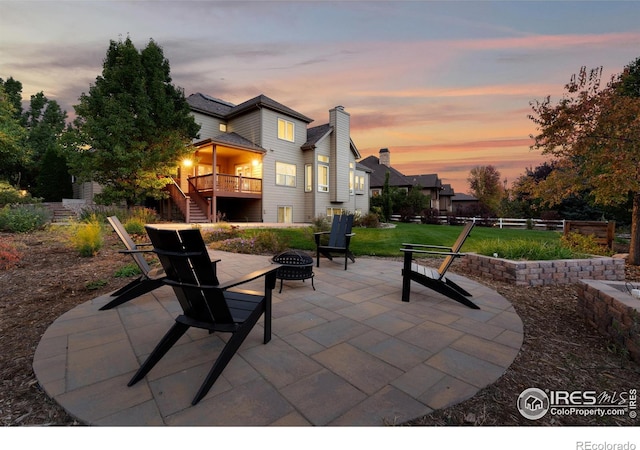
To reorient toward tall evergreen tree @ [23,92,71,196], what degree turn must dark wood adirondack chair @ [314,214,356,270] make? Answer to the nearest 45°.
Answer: approximately 90° to its right

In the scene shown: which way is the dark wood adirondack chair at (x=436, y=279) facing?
to the viewer's left

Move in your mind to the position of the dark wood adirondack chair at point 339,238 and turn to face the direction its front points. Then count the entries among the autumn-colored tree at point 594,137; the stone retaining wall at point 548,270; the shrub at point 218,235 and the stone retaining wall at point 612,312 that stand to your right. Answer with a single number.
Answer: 1

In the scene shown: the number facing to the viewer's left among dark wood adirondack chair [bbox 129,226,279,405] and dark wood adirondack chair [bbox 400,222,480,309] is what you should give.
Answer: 1

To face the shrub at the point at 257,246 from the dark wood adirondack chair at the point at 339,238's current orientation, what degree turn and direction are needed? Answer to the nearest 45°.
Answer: approximately 90° to its right

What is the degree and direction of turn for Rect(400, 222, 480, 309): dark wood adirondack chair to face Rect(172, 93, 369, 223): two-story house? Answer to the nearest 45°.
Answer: approximately 45° to its right

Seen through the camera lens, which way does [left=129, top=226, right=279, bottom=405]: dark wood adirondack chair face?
facing away from the viewer and to the right of the viewer

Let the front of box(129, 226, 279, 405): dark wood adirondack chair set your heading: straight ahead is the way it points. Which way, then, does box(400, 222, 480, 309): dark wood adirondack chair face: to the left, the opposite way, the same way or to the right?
to the left

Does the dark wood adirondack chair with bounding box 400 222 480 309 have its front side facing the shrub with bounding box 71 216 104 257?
yes

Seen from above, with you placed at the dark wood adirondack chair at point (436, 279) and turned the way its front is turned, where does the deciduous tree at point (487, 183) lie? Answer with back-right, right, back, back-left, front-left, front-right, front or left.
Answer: right

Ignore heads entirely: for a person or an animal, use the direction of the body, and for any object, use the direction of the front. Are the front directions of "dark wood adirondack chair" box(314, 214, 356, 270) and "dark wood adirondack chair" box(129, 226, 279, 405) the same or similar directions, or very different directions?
very different directions

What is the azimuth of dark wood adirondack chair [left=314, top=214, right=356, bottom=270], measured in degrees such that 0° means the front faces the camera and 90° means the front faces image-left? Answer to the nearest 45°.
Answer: approximately 45°
